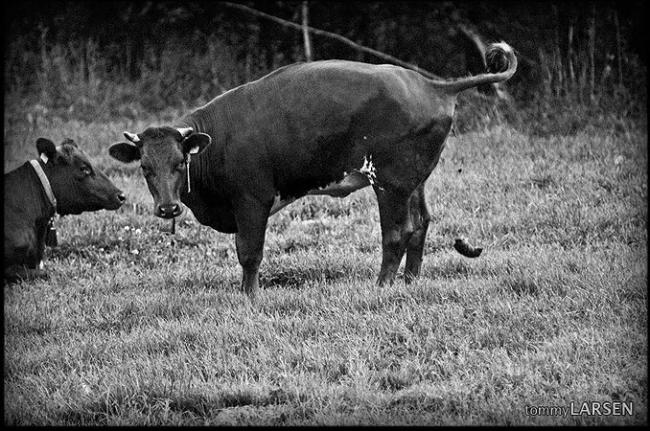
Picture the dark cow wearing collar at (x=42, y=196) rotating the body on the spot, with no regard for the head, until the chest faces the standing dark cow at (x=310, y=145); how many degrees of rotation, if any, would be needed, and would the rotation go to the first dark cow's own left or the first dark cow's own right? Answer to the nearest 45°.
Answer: approximately 45° to the first dark cow's own right

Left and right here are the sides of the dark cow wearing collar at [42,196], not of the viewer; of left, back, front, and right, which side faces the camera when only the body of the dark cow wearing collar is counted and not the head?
right

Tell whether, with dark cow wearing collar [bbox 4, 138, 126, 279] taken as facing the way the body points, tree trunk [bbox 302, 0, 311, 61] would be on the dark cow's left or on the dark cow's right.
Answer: on the dark cow's left
